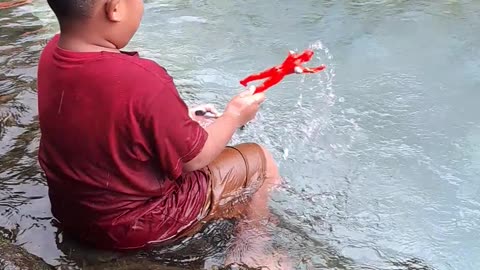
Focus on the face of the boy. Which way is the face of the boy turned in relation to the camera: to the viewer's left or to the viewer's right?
to the viewer's right

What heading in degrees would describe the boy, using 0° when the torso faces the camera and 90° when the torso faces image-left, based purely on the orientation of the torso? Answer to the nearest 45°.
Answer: approximately 225°
